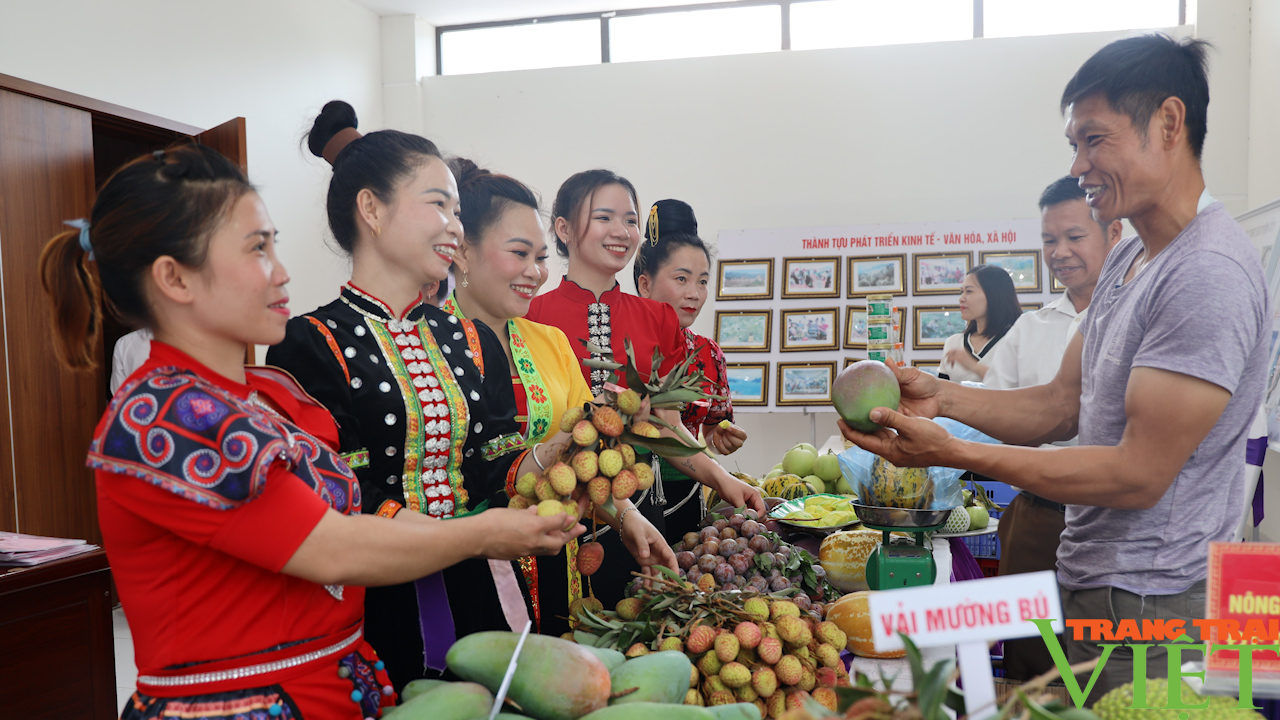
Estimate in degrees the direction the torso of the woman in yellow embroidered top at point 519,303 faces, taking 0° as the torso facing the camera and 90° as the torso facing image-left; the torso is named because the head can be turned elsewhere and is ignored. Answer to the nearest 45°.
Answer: approximately 315°

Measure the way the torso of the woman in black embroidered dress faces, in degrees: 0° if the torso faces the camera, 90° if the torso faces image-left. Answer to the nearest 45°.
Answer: approximately 315°

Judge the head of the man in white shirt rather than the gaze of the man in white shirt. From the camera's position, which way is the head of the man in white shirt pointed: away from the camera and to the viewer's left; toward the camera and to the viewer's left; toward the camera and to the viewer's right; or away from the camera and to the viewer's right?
toward the camera and to the viewer's left

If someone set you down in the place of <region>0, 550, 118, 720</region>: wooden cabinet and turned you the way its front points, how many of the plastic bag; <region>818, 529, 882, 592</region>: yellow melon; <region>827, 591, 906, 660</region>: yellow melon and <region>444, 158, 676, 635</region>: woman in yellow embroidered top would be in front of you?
4

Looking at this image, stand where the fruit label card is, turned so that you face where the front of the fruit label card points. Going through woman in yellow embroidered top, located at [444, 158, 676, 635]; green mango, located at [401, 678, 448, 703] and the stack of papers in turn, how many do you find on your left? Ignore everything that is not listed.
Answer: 0

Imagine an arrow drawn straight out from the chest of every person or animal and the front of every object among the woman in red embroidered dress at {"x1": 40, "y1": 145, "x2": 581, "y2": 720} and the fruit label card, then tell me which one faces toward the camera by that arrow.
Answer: the fruit label card

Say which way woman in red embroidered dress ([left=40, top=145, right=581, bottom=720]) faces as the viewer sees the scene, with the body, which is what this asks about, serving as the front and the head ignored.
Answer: to the viewer's right

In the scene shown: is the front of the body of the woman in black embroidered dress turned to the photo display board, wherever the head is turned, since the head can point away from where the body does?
no

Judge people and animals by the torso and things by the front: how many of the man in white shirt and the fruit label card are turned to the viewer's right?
0

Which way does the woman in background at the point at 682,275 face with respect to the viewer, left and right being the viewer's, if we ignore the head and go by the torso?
facing the viewer and to the right of the viewer

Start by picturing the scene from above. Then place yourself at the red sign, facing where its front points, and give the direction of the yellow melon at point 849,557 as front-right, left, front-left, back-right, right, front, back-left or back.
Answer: back-right

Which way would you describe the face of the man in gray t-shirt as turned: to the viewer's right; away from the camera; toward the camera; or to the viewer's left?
to the viewer's left

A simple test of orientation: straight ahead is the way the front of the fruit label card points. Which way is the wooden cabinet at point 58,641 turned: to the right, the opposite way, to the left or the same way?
to the left

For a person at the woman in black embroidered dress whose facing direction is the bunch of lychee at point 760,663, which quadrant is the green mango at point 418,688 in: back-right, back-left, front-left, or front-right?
front-right

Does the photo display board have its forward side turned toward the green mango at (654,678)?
yes

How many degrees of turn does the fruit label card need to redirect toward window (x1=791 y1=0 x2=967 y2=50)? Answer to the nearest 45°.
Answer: approximately 180°

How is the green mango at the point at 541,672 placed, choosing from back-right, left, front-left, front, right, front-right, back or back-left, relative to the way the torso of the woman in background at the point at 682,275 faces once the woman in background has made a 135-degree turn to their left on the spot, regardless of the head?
back

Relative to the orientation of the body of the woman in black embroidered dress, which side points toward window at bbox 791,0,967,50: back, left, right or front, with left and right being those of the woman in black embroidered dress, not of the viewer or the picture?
left

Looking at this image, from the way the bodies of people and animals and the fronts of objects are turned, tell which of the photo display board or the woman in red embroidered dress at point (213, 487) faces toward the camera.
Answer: the photo display board

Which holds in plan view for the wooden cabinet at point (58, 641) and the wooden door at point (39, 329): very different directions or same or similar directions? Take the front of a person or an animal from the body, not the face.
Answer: same or similar directions
